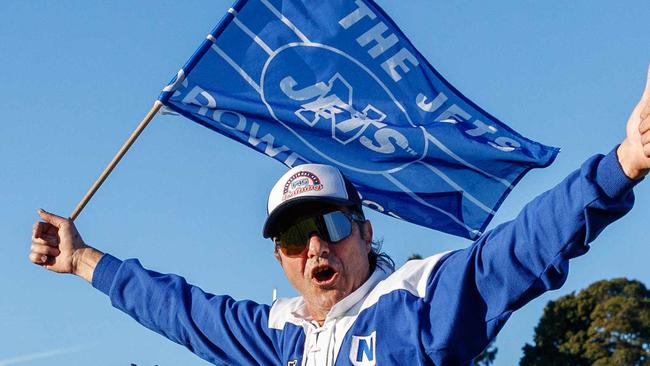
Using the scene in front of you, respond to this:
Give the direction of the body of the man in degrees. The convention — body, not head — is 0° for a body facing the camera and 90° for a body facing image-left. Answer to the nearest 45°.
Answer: approximately 45°
